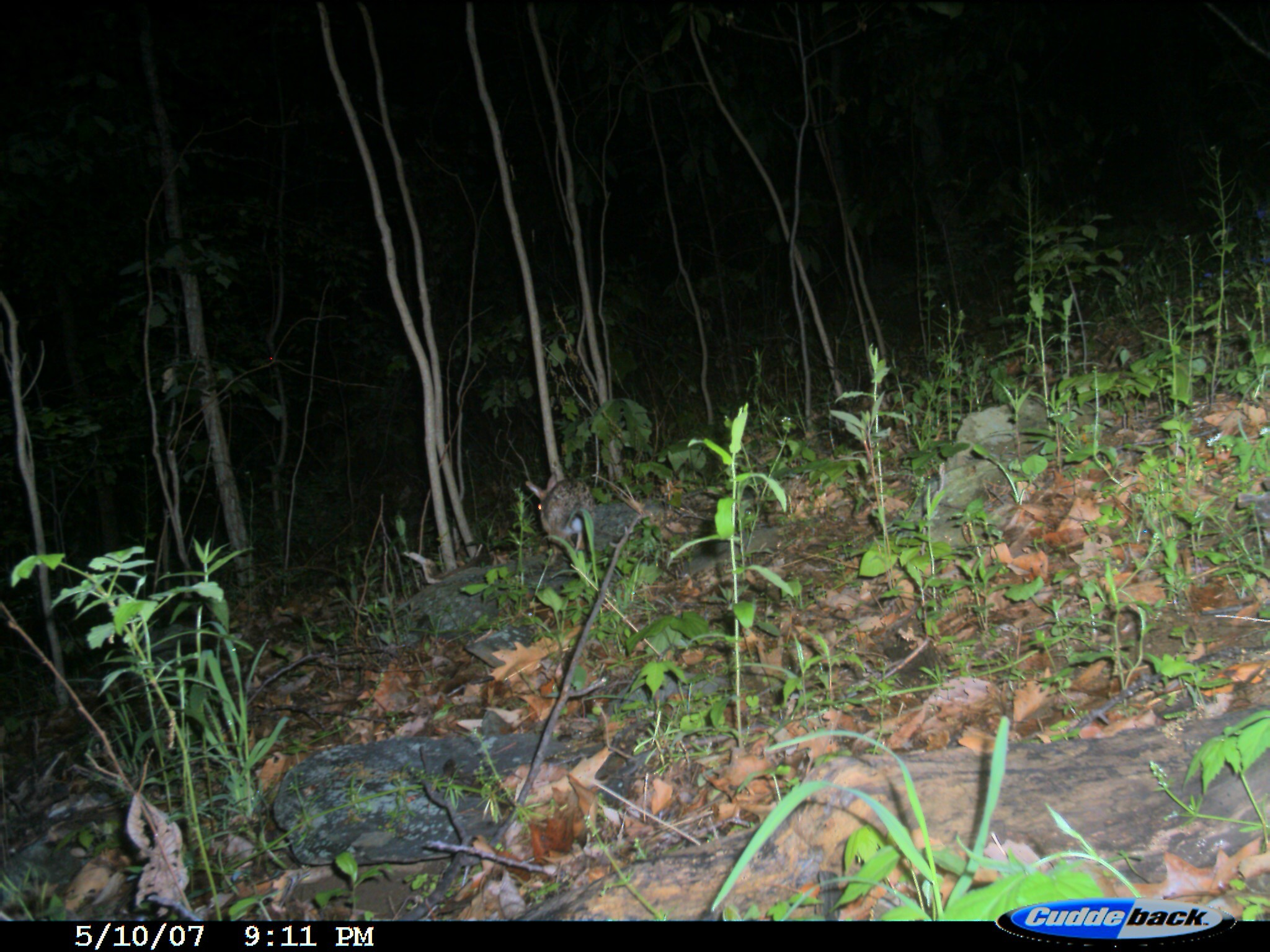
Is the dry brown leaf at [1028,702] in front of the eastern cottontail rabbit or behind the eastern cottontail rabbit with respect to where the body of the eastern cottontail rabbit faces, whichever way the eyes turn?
behind

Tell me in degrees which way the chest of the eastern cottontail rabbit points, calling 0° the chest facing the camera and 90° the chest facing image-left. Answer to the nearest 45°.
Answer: approximately 135°
